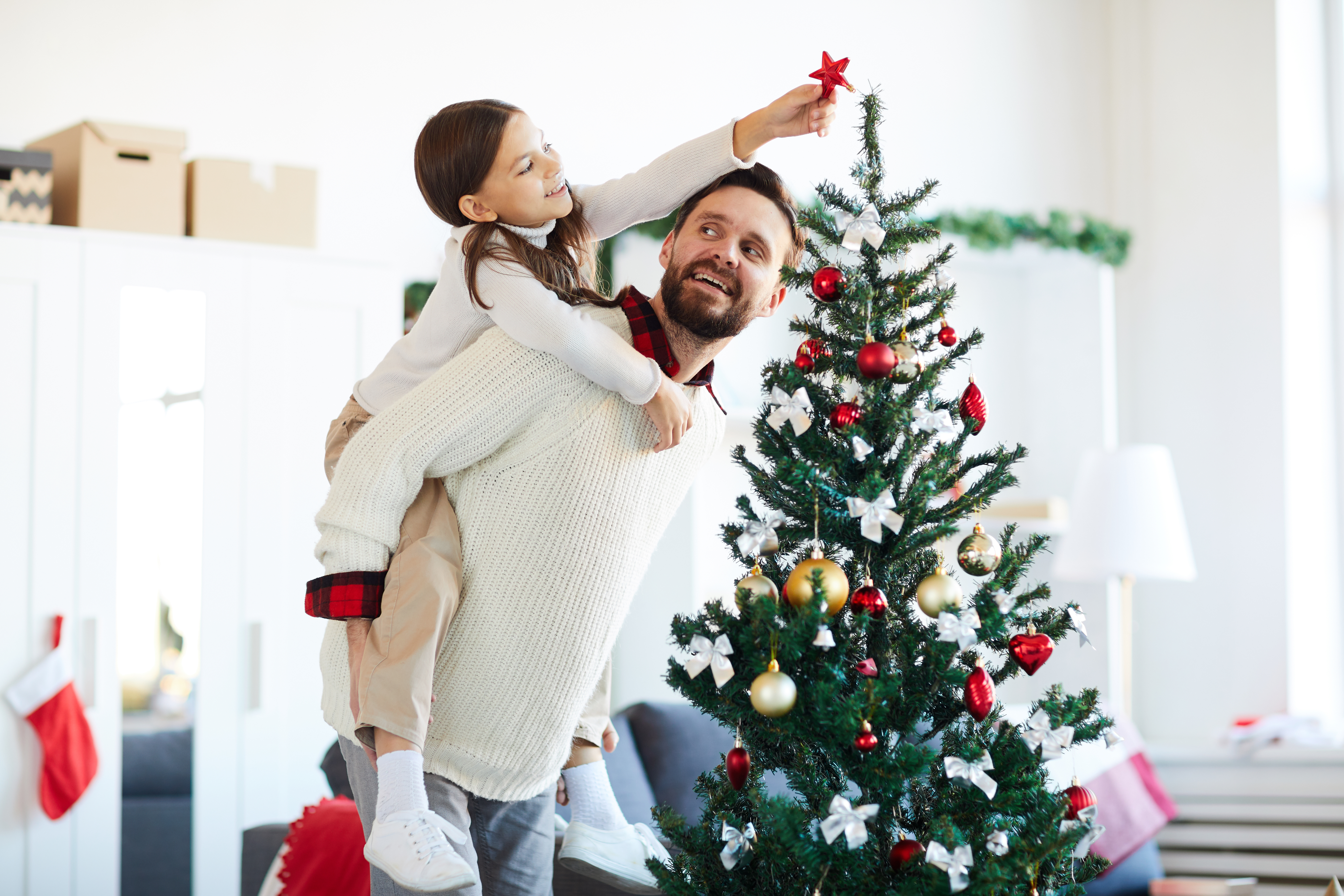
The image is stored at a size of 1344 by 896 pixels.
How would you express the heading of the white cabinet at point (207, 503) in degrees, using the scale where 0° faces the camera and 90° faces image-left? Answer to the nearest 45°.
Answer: approximately 0°

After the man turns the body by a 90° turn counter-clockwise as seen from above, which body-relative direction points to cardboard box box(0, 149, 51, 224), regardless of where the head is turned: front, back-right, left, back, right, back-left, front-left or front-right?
left

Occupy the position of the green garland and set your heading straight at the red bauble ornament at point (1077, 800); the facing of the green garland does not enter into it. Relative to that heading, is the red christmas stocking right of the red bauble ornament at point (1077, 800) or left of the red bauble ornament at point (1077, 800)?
right

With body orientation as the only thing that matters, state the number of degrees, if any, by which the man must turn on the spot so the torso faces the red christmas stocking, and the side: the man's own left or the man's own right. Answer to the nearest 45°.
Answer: approximately 180°

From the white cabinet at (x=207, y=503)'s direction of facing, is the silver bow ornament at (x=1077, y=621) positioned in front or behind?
in front

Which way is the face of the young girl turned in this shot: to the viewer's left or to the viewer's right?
to the viewer's right
